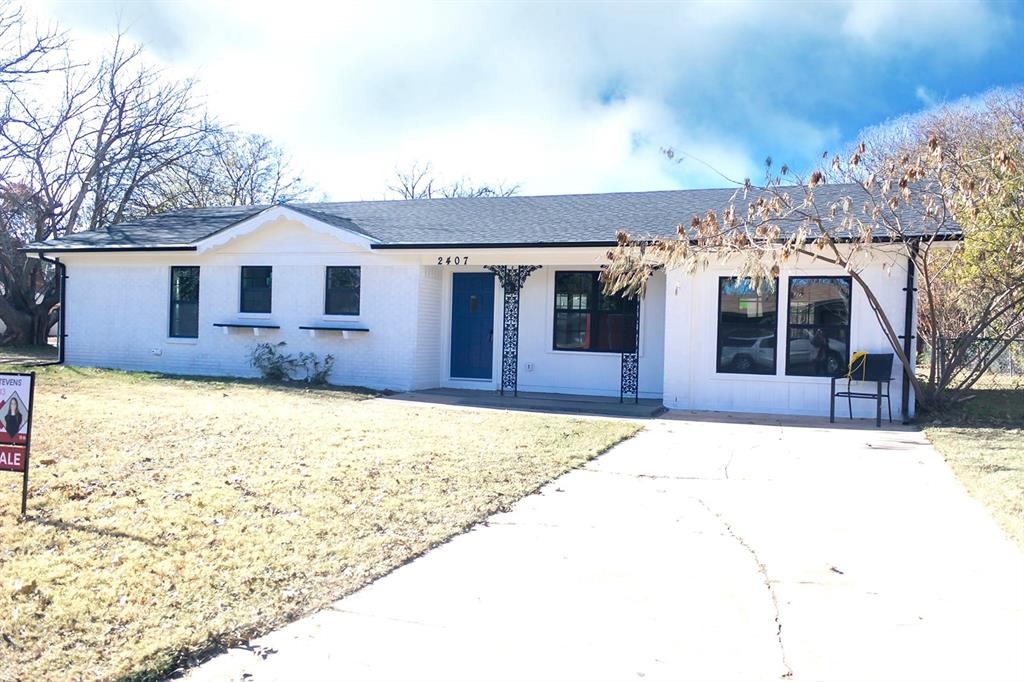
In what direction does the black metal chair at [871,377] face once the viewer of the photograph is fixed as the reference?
facing the viewer and to the left of the viewer

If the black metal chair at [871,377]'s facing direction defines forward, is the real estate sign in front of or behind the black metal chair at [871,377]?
in front

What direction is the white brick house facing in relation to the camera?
toward the camera

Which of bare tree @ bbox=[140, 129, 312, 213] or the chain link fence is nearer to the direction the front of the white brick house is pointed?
the chain link fence

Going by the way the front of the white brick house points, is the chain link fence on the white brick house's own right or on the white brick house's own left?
on the white brick house's own left

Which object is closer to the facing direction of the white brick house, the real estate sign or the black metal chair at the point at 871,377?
the real estate sign

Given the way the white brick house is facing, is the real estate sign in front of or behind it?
in front

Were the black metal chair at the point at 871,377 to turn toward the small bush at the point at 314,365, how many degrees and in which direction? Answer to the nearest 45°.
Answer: approximately 45° to its right

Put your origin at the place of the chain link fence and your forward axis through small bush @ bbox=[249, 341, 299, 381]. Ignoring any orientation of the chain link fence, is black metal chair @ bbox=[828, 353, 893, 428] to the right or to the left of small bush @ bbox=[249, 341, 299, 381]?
left

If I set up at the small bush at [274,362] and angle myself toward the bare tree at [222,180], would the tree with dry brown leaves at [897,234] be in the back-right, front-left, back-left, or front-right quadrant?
back-right

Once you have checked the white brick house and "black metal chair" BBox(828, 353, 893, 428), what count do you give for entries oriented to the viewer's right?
0

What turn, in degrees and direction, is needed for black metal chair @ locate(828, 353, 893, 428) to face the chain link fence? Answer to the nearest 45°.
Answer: approximately 180°
